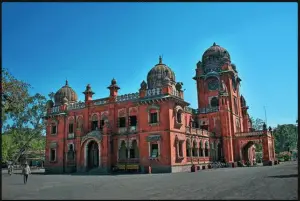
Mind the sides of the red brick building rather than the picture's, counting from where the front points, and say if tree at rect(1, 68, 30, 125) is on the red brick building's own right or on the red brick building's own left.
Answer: on the red brick building's own right
